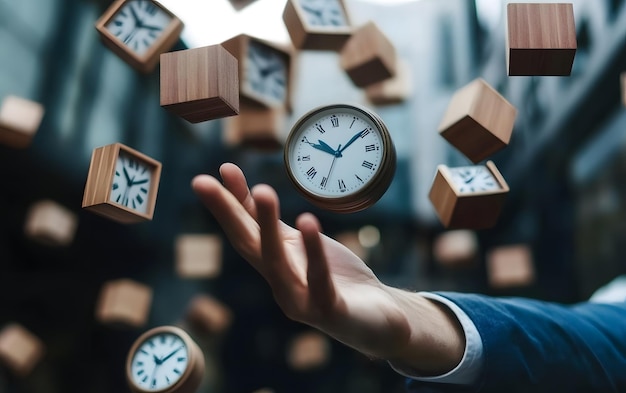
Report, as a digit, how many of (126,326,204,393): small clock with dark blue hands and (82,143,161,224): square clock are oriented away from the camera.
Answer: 0

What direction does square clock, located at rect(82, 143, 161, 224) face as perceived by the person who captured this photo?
facing the viewer and to the right of the viewer

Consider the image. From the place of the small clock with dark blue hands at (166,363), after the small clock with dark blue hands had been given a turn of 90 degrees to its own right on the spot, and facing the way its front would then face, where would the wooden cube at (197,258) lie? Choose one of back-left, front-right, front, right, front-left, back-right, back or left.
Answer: front-right

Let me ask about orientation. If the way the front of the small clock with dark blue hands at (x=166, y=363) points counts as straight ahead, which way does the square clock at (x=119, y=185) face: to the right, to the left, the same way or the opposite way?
to the left

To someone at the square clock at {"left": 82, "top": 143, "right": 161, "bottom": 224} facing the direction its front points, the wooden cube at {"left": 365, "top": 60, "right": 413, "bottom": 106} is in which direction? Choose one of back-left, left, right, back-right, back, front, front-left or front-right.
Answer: left

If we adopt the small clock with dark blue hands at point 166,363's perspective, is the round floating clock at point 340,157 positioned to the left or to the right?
on its left

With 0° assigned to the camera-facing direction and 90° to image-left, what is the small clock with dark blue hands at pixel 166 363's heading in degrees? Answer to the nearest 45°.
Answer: approximately 45°

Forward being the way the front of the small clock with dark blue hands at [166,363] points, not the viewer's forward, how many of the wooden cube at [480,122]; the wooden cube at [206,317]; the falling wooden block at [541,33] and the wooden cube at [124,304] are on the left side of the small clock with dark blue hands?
2

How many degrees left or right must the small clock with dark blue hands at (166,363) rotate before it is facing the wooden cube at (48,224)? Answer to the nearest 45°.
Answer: approximately 90° to its right

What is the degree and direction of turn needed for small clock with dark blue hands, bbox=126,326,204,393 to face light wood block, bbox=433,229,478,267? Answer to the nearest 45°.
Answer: approximately 180°
